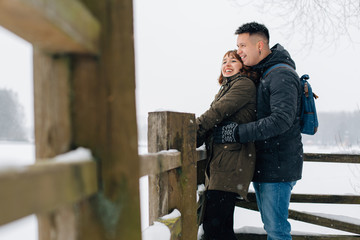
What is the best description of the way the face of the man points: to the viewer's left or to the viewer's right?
to the viewer's left

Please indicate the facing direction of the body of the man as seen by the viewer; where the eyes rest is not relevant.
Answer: to the viewer's left

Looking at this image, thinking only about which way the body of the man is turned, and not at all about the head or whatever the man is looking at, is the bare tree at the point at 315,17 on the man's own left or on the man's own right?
on the man's own right
